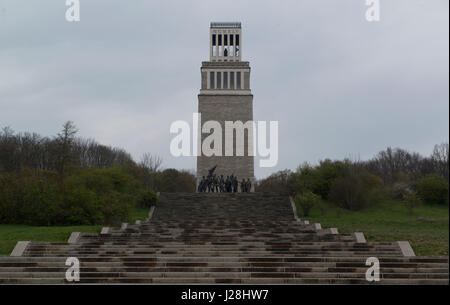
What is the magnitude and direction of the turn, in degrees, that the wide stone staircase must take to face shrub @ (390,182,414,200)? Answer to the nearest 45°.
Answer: approximately 135° to its left

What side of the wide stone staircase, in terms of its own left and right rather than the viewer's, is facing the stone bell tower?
back

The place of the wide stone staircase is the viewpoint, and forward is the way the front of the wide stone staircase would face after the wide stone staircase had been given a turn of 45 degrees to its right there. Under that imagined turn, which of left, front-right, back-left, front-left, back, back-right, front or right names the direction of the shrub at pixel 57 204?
right

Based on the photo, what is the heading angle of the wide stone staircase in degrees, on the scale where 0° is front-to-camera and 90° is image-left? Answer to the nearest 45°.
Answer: approximately 0°

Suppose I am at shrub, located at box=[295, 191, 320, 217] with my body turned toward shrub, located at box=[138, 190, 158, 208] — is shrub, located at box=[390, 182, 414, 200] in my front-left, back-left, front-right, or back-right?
back-right

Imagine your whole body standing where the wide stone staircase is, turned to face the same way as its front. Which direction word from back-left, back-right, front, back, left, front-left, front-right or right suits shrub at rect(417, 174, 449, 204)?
back-left

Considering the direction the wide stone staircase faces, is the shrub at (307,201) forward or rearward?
rearward
